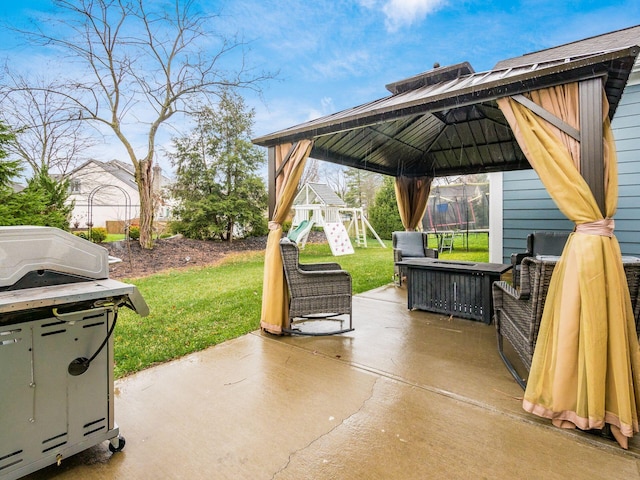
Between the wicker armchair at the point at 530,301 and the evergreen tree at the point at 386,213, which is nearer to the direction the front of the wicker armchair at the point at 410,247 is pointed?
the wicker armchair

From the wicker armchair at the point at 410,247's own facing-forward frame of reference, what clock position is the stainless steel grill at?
The stainless steel grill is roughly at 2 o'clock from the wicker armchair.

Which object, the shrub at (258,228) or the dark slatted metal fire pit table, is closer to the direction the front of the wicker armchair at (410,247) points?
the dark slatted metal fire pit table

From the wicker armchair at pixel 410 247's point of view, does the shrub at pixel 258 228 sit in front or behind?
behind

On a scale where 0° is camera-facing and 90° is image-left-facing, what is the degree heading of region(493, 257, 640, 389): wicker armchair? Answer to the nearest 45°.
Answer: approximately 135°

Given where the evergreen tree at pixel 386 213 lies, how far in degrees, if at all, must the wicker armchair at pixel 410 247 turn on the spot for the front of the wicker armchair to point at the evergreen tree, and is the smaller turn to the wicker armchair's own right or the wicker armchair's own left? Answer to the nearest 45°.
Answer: approximately 135° to the wicker armchair's own left

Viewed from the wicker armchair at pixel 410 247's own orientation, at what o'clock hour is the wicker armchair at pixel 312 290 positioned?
the wicker armchair at pixel 312 290 is roughly at 2 o'clock from the wicker armchair at pixel 410 247.

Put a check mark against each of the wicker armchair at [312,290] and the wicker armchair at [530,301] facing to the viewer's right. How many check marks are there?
1

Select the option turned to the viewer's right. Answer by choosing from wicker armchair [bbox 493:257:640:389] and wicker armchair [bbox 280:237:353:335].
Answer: wicker armchair [bbox 280:237:353:335]

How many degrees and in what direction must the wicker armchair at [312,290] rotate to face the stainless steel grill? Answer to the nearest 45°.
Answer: approximately 135° to its right

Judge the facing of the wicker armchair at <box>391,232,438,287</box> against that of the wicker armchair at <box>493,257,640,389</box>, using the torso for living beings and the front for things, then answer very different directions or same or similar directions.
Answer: very different directions

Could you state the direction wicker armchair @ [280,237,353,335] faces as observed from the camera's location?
facing to the right of the viewer

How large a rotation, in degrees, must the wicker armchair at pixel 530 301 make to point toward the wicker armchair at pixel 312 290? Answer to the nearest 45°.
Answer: approximately 45° to its left
